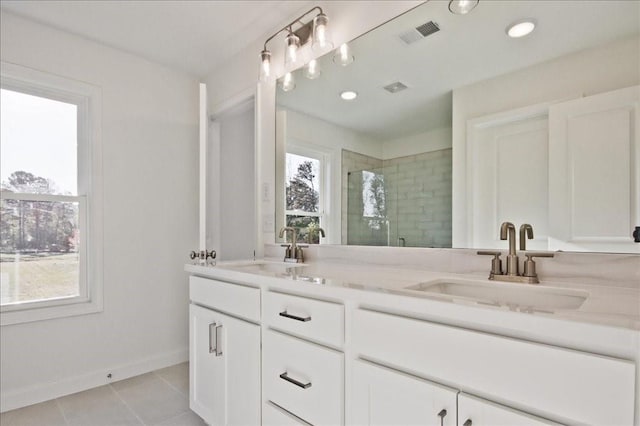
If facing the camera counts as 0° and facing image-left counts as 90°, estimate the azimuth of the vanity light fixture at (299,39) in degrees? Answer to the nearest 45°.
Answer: approximately 45°

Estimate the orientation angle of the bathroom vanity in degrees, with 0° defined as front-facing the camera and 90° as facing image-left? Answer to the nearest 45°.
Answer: approximately 45°

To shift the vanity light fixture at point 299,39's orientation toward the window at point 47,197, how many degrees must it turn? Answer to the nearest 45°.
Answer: approximately 45° to its right

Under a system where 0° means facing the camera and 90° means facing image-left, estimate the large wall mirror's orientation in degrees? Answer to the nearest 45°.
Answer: approximately 45°
